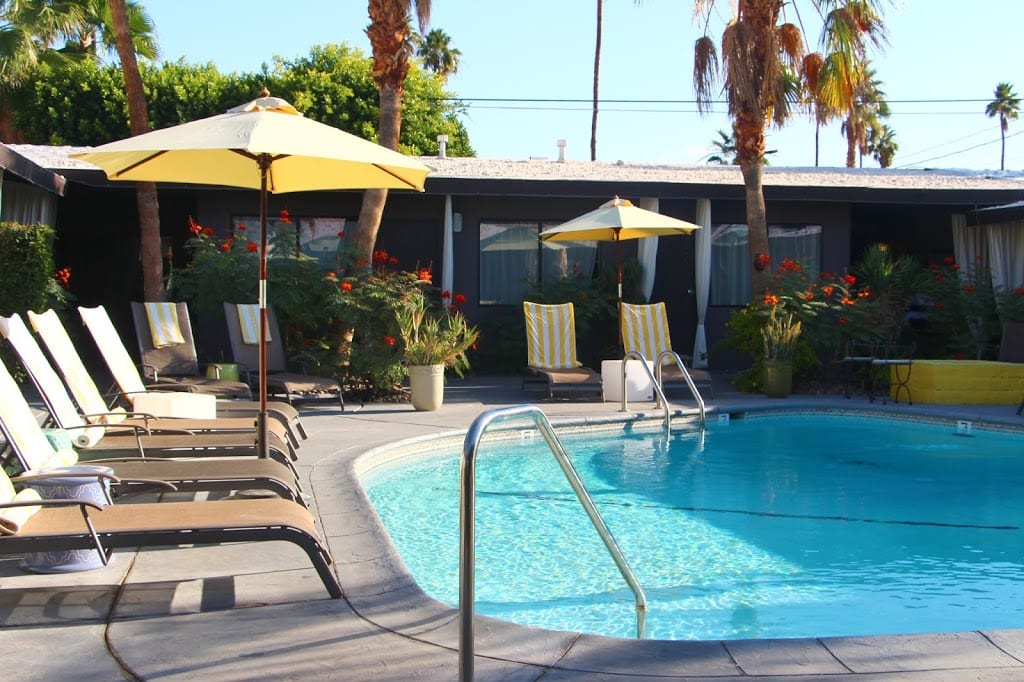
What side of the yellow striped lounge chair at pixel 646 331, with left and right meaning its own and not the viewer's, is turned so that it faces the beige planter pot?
right

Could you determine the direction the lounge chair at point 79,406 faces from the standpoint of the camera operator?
facing to the right of the viewer

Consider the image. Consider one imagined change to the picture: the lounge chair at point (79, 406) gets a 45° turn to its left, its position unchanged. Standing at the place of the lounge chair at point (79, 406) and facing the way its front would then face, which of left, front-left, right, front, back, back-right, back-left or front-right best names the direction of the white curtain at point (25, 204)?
front-left

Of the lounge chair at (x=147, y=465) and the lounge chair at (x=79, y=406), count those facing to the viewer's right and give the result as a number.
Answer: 2

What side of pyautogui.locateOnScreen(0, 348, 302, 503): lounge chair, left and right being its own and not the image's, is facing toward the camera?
right

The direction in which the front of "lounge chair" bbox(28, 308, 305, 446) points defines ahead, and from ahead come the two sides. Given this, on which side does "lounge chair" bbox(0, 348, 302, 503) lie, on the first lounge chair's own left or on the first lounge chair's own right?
on the first lounge chair's own right

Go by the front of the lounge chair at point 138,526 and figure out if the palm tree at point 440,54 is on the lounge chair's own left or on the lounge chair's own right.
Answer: on the lounge chair's own left

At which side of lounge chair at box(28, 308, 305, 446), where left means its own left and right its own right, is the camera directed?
right

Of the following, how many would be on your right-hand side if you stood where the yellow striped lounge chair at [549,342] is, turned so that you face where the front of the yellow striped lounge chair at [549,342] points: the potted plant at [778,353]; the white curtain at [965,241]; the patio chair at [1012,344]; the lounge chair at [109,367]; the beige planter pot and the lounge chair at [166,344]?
3

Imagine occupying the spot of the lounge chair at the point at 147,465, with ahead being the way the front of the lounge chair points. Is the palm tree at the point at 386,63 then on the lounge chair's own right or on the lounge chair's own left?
on the lounge chair's own left

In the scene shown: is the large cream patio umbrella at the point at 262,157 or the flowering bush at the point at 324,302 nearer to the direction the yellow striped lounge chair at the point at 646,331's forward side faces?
the large cream patio umbrella

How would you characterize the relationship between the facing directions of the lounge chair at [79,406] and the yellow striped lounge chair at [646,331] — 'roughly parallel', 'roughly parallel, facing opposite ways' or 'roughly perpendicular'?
roughly perpendicular

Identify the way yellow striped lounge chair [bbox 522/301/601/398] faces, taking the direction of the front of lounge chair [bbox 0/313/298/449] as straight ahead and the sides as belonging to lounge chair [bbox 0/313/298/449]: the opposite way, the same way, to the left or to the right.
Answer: to the right

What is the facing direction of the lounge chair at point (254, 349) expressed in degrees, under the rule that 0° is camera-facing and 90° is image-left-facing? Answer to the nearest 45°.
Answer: approximately 315°

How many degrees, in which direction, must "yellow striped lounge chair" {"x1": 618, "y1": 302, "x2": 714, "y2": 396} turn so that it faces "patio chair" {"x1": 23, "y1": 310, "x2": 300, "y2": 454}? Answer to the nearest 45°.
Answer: approximately 90° to its right
